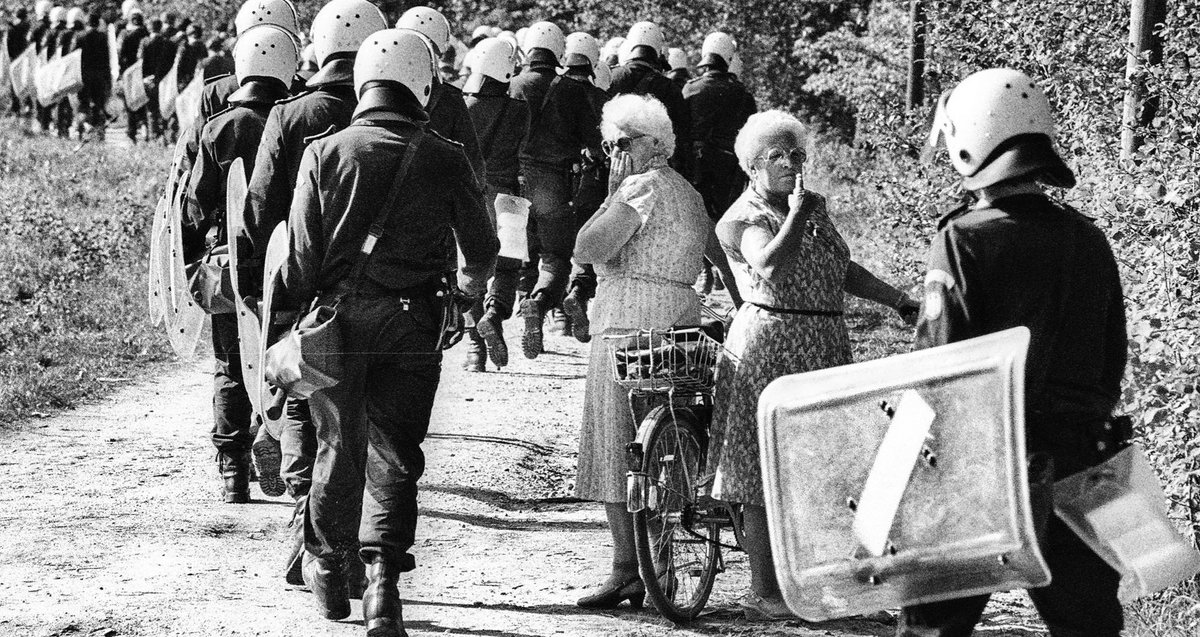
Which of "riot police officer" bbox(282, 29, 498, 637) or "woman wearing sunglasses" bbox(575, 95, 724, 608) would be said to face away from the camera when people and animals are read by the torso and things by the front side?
the riot police officer

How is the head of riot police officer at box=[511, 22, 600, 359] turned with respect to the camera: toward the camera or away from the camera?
away from the camera

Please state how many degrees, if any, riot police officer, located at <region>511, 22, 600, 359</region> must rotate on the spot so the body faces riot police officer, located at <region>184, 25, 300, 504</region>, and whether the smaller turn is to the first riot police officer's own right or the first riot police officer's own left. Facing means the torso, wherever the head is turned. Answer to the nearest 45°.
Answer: approximately 180°

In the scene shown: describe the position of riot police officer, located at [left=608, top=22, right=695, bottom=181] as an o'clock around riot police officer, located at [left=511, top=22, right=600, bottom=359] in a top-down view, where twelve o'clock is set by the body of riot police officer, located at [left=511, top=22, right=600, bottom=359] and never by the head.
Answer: riot police officer, located at [left=608, top=22, right=695, bottom=181] is roughly at 1 o'clock from riot police officer, located at [left=511, top=22, right=600, bottom=359].

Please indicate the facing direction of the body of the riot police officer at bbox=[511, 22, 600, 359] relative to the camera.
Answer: away from the camera

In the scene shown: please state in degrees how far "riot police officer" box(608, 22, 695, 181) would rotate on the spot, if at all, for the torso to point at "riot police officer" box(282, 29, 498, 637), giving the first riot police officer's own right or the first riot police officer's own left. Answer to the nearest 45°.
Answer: approximately 180°

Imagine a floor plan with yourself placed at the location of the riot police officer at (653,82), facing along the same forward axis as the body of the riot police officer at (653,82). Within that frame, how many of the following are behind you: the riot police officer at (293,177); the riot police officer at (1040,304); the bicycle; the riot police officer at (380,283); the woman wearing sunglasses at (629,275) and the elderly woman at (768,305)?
6

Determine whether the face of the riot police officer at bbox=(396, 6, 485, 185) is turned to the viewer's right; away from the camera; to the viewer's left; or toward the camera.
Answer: away from the camera

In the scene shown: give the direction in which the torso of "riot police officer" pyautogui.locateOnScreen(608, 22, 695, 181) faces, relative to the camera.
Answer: away from the camera

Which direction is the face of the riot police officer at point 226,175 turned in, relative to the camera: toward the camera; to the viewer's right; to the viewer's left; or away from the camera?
away from the camera

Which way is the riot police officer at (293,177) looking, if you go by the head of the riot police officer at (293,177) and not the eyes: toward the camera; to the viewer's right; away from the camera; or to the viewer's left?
away from the camera

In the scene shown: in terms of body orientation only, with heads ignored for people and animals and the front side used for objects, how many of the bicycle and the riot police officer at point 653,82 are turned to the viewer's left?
0

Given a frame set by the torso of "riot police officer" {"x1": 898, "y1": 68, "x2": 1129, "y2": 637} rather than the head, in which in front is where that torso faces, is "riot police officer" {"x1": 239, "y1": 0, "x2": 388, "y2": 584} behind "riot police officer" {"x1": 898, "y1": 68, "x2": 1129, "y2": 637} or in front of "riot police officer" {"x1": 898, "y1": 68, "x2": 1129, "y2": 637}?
in front

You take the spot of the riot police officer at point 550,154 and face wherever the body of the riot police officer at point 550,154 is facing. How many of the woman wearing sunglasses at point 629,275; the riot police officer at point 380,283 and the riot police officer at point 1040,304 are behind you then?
3

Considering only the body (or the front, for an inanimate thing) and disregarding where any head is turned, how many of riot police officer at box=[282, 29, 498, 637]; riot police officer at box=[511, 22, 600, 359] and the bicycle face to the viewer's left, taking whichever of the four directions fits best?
0
